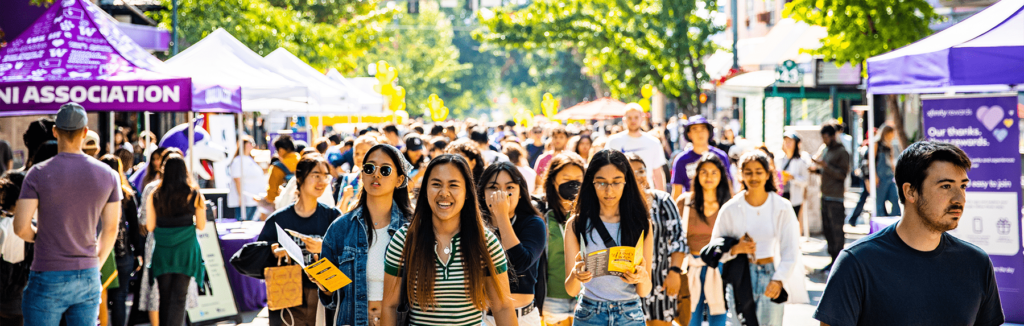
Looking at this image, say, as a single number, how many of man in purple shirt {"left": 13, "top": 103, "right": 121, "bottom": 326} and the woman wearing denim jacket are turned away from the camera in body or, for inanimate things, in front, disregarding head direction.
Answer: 1

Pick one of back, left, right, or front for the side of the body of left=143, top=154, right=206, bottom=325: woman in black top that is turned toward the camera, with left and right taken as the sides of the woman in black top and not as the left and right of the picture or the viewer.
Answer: back

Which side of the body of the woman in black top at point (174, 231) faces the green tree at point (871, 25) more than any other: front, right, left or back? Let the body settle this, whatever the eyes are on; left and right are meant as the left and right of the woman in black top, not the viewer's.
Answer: right

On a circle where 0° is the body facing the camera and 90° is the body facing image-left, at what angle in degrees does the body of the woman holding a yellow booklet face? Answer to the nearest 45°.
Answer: approximately 0°

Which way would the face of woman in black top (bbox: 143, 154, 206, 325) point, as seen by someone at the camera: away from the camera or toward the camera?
away from the camera

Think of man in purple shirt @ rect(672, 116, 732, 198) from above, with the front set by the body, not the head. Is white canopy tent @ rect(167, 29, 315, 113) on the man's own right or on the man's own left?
on the man's own right

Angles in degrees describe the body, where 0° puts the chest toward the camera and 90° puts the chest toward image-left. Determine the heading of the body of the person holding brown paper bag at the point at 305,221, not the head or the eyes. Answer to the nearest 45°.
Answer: approximately 315°

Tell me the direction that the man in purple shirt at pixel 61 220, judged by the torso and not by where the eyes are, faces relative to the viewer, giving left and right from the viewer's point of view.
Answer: facing away from the viewer

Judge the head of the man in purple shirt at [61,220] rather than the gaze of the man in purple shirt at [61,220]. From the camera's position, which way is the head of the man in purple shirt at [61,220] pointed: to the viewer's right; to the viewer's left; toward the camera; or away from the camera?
away from the camera

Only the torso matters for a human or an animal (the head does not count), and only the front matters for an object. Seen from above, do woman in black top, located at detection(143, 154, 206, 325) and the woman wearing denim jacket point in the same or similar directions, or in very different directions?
very different directions
